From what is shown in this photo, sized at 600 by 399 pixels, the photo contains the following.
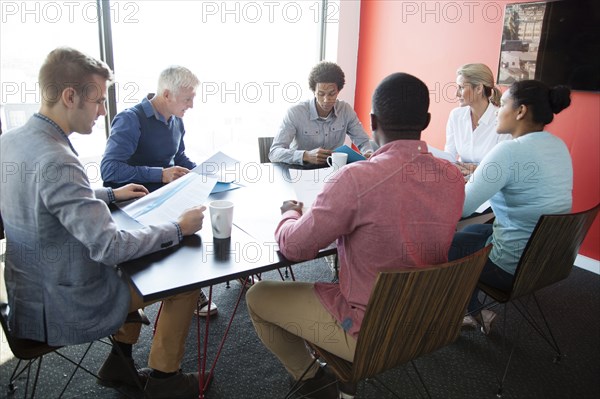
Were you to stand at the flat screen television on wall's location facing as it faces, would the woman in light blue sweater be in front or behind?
in front

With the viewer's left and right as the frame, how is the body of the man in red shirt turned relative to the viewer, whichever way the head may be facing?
facing away from the viewer and to the left of the viewer

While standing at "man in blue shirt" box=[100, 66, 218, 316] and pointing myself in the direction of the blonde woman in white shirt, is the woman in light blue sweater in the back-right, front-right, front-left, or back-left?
front-right

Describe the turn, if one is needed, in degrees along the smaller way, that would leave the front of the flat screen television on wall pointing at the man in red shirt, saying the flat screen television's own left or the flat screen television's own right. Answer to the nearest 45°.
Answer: approximately 45° to the flat screen television's own left

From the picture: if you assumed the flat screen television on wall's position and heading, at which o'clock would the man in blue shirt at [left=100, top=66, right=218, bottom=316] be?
The man in blue shirt is roughly at 12 o'clock from the flat screen television on wall.

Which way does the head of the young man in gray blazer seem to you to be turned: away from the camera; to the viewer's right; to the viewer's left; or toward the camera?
to the viewer's right

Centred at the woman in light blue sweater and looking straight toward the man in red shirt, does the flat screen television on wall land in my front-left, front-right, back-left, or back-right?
back-right

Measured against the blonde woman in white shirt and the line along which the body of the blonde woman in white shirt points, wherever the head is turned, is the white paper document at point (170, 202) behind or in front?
in front

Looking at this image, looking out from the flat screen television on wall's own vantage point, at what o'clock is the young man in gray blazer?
The young man in gray blazer is roughly at 11 o'clock from the flat screen television on wall.

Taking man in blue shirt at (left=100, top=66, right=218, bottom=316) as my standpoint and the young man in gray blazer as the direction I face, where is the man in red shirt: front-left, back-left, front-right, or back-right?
front-left

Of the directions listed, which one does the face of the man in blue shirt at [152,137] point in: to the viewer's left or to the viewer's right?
to the viewer's right

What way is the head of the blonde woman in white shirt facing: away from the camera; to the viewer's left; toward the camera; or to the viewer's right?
to the viewer's left

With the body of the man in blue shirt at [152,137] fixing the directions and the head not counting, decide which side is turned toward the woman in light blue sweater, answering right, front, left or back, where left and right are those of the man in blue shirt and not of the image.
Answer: front

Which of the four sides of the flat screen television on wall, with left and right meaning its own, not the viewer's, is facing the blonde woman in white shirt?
front

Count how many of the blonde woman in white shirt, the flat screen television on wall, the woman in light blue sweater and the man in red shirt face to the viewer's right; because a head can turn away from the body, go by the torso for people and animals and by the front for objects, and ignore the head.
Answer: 0

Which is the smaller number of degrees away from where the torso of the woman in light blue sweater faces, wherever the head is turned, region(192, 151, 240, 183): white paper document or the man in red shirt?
the white paper document

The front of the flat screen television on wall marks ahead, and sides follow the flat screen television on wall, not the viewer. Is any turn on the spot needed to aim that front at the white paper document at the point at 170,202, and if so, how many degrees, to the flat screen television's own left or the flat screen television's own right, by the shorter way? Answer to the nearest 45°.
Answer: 0° — it already faces it

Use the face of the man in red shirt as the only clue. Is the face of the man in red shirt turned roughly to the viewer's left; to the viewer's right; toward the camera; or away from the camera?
away from the camera
